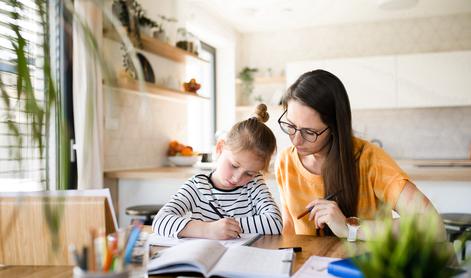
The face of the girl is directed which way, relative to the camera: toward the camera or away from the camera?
toward the camera

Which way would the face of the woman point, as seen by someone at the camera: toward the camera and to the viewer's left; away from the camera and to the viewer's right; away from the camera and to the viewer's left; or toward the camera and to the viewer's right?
toward the camera and to the viewer's left

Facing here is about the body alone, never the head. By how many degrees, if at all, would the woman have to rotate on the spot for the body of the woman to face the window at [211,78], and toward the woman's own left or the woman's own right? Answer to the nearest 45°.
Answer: approximately 90° to the woman's own right

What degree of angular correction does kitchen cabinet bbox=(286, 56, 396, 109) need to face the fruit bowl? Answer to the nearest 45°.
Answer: approximately 45° to its right

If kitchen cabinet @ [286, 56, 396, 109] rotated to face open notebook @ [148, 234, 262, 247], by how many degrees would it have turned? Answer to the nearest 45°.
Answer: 0° — it already faces it

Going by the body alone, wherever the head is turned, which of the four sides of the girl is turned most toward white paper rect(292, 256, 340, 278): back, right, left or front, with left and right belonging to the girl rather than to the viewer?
front

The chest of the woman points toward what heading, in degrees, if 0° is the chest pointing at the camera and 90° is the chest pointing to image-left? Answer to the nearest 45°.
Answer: approximately 45°

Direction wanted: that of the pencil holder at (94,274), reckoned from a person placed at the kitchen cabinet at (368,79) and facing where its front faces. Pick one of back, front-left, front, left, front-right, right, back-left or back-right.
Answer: front

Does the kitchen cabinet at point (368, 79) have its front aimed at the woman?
yes

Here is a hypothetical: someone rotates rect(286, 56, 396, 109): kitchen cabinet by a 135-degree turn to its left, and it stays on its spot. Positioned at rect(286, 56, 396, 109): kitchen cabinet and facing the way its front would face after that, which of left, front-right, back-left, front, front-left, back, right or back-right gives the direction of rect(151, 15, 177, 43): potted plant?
back

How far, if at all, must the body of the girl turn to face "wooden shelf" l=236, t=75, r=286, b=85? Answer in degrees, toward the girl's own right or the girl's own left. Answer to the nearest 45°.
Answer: approximately 180°

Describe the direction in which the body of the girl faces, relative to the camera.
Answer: toward the camera

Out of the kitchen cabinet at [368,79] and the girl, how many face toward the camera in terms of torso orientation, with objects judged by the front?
2

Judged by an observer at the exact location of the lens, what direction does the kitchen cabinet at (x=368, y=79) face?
facing the viewer
